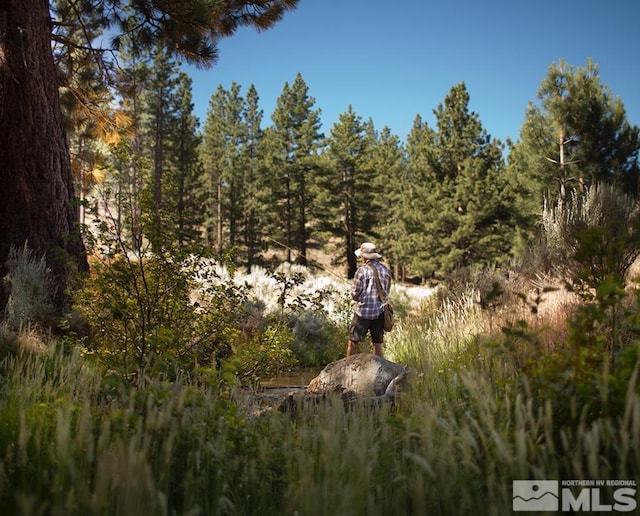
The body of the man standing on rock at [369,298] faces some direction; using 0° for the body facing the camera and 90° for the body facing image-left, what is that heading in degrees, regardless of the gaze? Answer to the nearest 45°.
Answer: approximately 135°

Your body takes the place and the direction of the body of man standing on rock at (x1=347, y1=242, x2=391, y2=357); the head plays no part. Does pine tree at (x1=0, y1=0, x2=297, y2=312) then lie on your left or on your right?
on your left

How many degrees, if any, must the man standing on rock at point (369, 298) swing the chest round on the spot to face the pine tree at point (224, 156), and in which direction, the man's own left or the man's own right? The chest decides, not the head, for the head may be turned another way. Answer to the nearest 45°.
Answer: approximately 45° to the man's own right

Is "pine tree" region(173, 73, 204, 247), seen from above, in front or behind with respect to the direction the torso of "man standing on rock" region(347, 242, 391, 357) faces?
in front

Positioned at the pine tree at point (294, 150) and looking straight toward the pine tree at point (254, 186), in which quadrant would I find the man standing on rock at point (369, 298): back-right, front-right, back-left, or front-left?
back-left

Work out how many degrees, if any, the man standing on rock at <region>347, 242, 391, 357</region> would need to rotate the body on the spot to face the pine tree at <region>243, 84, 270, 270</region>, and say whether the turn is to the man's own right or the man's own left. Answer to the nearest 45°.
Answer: approximately 45° to the man's own right

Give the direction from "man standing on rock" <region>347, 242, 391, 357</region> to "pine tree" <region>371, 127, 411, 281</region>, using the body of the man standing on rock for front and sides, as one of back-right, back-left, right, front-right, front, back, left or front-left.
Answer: front-right

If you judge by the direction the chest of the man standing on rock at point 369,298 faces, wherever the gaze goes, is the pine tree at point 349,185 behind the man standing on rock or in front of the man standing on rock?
in front
